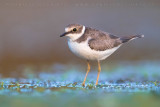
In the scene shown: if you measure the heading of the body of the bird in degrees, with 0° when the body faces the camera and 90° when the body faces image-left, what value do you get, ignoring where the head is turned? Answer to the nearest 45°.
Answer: approximately 90°
